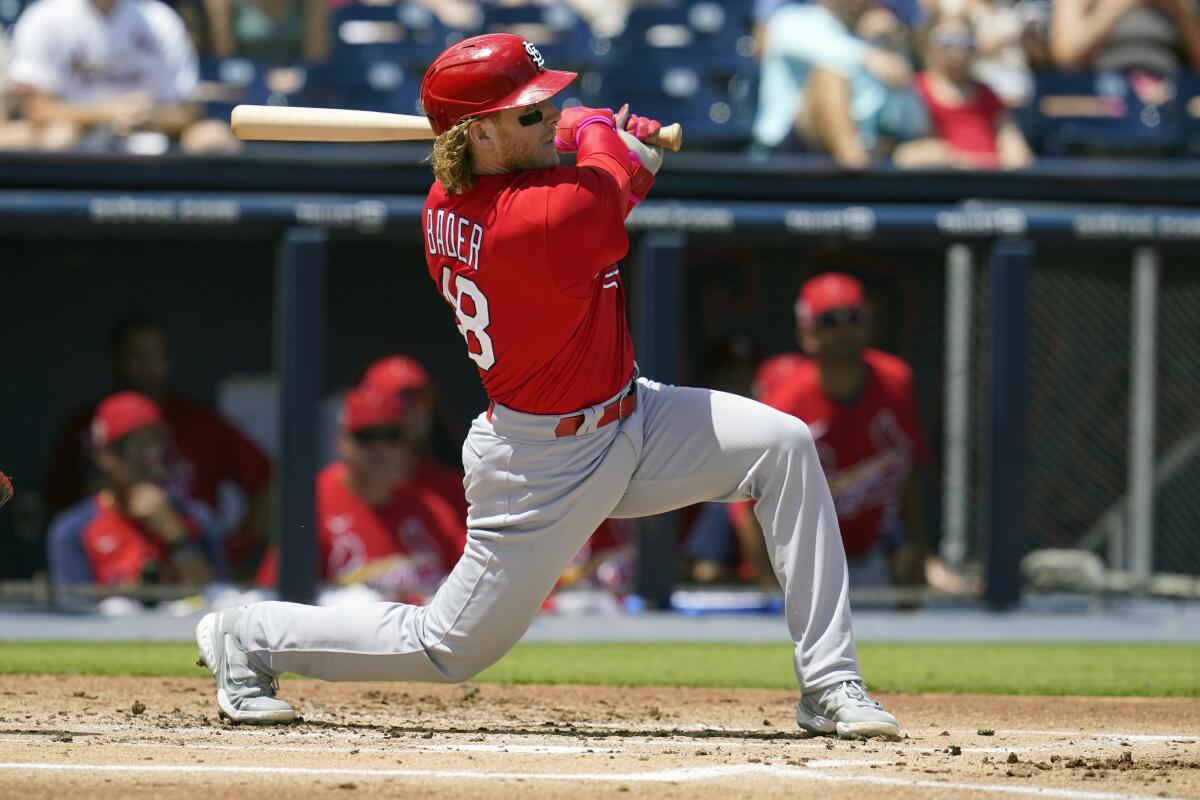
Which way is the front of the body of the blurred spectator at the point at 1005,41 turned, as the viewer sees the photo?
toward the camera

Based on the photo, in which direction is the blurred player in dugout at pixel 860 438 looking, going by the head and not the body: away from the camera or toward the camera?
toward the camera

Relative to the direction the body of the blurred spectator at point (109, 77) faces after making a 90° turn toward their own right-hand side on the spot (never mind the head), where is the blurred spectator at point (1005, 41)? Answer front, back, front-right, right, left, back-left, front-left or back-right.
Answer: back

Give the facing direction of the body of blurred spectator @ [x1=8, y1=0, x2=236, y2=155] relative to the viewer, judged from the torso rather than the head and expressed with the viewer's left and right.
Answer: facing the viewer

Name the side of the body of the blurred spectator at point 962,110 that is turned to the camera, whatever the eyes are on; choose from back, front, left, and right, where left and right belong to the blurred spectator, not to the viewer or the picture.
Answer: front

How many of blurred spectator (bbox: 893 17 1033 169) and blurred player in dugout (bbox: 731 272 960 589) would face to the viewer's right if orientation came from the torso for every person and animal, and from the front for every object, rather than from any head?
0

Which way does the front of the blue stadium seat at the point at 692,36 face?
toward the camera

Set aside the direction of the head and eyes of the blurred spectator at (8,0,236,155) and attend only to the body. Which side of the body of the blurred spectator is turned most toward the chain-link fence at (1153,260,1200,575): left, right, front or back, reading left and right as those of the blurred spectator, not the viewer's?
left

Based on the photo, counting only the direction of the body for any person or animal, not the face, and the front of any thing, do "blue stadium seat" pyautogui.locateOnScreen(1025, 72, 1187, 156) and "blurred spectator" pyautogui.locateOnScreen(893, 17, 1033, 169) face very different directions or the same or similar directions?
same or similar directions

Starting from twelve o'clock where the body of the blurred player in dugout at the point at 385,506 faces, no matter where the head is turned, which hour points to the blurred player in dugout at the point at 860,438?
the blurred player in dugout at the point at 860,438 is roughly at 9 o'clock from the blurred player in dugout at the point at 385,506.

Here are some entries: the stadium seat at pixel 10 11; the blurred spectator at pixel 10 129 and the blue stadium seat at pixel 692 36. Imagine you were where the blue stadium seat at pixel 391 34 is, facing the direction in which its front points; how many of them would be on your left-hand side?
1

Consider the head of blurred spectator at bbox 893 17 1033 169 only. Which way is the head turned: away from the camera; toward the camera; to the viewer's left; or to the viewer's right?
toward the camera

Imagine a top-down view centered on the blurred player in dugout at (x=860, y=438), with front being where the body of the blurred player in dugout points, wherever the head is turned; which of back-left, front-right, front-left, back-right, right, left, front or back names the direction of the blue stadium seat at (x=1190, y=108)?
back-left
